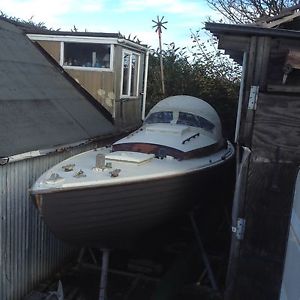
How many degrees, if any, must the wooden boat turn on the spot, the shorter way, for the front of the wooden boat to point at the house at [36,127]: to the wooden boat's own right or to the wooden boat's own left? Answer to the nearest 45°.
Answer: approximately 90° to the wooden boat's own right

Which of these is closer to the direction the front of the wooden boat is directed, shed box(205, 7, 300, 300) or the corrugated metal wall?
the corrugated metal wall

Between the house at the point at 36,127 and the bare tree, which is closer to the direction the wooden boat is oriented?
the house

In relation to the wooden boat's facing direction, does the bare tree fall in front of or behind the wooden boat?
behind

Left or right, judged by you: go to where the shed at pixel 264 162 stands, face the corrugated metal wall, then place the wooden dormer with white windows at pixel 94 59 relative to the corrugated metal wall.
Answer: right

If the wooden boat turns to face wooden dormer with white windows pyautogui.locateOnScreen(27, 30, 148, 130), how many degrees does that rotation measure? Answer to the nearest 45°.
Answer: approximately 135° to its right

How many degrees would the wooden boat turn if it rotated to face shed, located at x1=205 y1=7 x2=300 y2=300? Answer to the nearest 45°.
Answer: approximately 90° to its left

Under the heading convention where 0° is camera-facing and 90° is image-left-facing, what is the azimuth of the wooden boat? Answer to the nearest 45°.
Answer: approximately 45°
